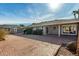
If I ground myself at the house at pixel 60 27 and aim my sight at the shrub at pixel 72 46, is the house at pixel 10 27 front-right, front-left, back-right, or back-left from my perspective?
back-right

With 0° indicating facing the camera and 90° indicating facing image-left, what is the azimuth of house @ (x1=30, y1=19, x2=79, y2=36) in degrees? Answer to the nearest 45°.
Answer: approximately 45°

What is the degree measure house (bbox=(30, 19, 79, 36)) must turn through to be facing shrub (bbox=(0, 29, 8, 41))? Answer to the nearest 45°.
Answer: approximately 45° to its right
